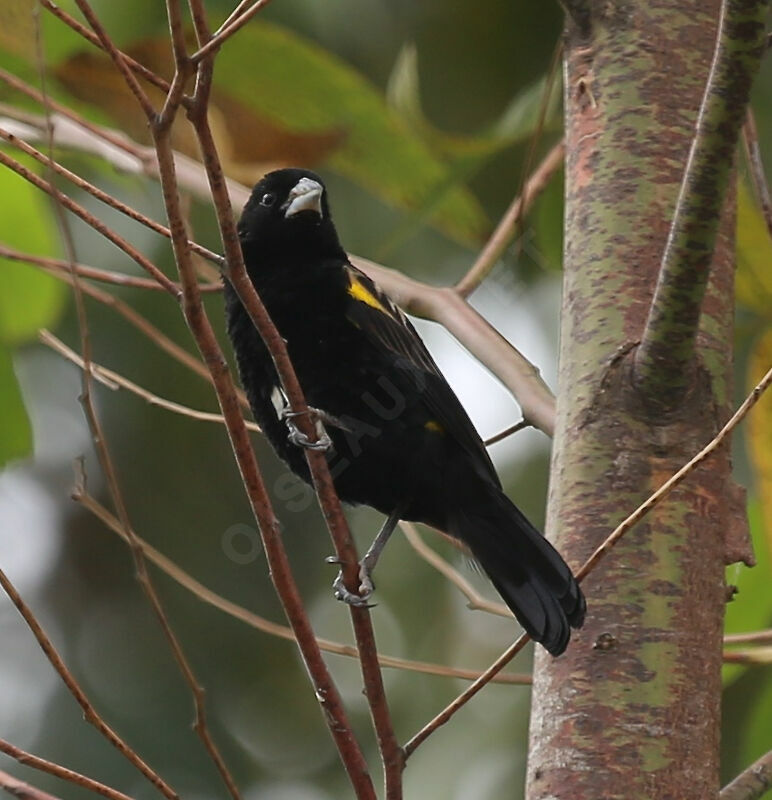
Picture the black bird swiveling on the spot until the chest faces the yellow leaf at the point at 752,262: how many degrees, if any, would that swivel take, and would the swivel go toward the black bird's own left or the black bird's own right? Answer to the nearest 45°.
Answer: approximately 135° to the black bird's own left

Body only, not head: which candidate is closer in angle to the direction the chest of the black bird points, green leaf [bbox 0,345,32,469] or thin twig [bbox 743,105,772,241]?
the green leaf

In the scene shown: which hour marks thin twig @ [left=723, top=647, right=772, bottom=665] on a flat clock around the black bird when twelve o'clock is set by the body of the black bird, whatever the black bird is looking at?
The thin twig is roughly at 8 o'clock from the black bird.

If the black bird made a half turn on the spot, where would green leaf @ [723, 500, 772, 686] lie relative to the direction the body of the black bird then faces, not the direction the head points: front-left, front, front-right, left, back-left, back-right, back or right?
front-right

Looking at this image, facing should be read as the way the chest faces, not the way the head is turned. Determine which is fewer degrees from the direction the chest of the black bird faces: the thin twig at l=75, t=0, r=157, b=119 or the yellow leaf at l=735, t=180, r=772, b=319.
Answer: the thin twig

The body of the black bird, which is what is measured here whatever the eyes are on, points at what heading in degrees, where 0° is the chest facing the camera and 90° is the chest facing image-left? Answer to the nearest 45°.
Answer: approximately 45°
